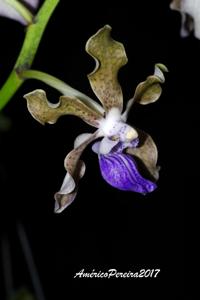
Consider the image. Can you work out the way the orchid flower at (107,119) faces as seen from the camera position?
facing the viewer and to the right of the viewer
